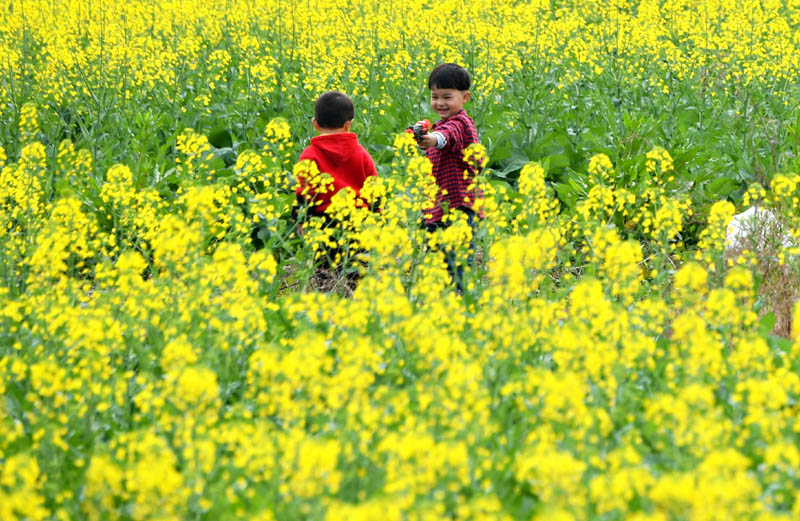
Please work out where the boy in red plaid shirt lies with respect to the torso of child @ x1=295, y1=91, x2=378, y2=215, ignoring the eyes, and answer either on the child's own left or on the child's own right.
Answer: on the child's own right

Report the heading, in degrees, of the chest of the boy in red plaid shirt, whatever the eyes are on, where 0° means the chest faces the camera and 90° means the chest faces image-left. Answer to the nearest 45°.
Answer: approximately 45°

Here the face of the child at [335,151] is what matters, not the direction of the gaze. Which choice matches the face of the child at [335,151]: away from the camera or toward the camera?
away from the camera

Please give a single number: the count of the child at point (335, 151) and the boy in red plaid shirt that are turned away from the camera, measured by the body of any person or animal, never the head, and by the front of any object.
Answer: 1

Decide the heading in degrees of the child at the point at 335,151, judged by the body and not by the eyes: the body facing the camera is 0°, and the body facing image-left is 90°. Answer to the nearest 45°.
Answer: approximately 180°

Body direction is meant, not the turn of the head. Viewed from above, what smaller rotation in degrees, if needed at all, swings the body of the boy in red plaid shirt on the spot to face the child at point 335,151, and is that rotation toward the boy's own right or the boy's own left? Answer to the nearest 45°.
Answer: approximately 45° to the boy's own right

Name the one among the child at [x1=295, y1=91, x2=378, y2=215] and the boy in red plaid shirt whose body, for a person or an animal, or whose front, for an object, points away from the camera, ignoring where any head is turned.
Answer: the child
